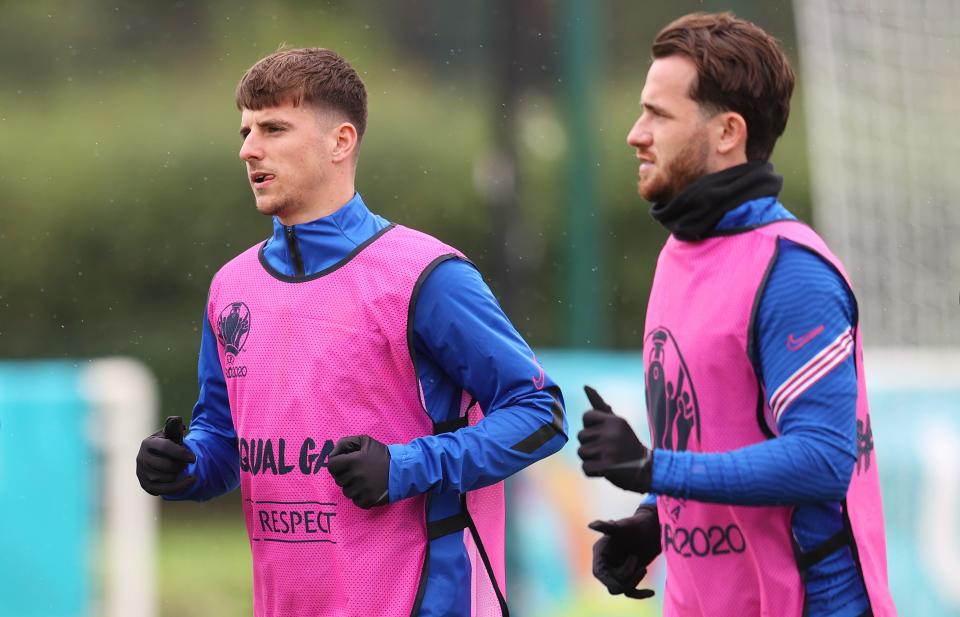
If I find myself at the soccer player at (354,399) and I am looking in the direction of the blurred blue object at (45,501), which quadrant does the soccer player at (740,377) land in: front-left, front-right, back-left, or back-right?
back-right

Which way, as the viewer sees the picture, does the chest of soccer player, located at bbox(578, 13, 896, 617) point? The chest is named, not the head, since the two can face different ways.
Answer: to the viewer's left

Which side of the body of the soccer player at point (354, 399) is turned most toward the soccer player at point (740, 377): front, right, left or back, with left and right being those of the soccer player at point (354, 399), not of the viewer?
left

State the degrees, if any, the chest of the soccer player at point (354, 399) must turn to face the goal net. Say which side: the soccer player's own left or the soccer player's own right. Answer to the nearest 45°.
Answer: approximately 180°

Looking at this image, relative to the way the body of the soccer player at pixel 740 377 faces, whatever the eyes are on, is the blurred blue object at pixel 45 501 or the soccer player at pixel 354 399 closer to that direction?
the soccer player

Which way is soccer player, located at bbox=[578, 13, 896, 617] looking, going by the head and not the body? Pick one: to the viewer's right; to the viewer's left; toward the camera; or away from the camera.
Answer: to the viewer's left

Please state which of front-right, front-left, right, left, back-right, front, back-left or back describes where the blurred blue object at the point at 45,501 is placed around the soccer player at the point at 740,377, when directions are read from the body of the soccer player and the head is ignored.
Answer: front-right

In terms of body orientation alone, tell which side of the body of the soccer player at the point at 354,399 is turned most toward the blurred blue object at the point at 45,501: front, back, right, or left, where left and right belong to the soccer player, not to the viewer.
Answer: right
